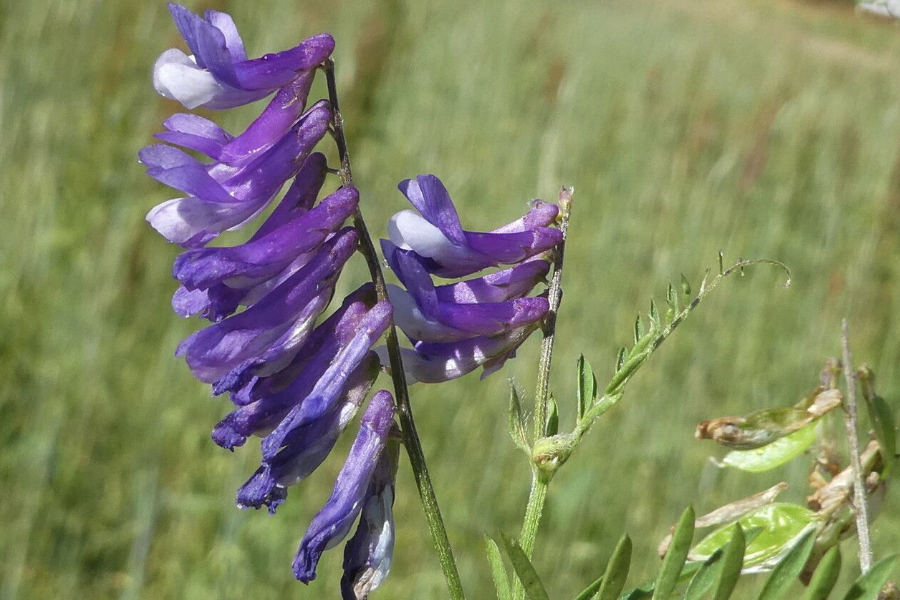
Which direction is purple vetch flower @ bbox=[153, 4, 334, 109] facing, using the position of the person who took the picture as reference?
facing to the left of the viewer

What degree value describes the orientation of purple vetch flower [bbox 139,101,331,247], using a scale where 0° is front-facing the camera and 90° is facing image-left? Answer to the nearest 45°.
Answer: approximately 90°

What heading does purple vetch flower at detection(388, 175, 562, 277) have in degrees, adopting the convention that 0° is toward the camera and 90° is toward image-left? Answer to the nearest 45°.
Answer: approximately 90°

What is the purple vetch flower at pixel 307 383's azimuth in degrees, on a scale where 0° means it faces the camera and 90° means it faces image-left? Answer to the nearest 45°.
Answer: approximately 90°

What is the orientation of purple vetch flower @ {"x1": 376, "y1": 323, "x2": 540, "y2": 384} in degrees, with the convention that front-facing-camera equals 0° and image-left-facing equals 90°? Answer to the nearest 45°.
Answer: approximately 90°

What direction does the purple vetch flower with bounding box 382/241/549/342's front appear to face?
to the viewer's left

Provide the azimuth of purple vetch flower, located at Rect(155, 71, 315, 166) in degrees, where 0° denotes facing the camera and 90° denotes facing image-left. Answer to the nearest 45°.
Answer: approximately 90°

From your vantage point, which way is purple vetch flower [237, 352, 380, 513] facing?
to the viewer's left
